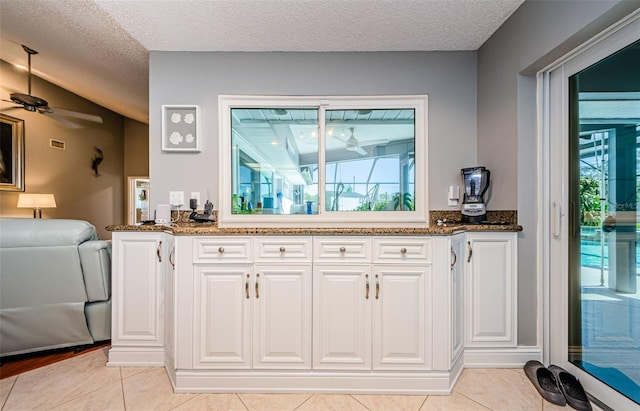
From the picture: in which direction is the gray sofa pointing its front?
away from the camera

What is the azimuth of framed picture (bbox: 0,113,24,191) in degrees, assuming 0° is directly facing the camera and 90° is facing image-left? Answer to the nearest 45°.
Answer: approximately 315°

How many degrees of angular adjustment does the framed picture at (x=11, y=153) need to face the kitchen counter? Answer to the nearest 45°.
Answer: approximately 45° to its right

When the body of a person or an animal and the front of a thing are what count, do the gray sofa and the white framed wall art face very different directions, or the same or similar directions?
very different directions

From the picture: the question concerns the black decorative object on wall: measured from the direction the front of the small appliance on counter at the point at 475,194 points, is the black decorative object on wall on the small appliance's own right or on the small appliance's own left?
on the small appliance's own right

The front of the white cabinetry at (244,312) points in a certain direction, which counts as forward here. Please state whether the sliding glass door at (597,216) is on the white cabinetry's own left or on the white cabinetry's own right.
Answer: on the white cabinetry's own left
